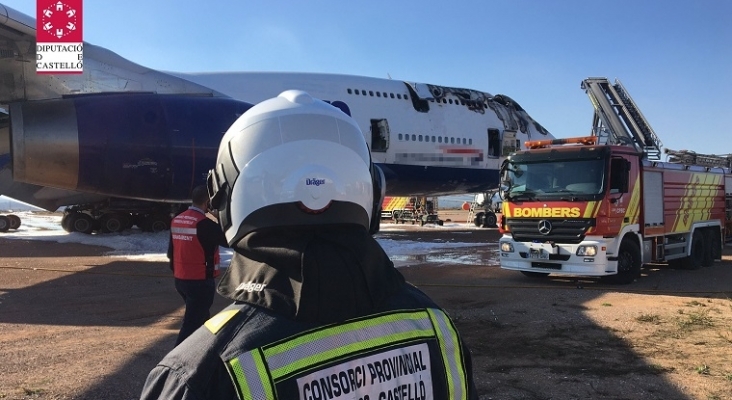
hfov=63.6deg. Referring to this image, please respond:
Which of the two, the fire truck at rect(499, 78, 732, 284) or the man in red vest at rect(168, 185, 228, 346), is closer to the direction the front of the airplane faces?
the fire truck

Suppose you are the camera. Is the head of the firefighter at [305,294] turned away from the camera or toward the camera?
away from the camera

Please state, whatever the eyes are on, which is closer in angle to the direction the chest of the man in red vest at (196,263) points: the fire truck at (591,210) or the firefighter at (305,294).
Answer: the fire truck

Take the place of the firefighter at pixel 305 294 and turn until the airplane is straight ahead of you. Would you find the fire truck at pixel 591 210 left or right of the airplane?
right

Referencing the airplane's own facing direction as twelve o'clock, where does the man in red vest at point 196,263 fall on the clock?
The man in red vest is roughly at 4 o'clock from the airplane.

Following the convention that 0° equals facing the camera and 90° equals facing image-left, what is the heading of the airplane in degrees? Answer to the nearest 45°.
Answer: approximately 225°

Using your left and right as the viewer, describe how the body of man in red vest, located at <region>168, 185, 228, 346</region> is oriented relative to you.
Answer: facing away from the viewer and to the right of the viewer

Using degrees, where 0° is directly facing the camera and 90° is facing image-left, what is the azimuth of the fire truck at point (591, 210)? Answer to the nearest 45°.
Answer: approximately 45°
